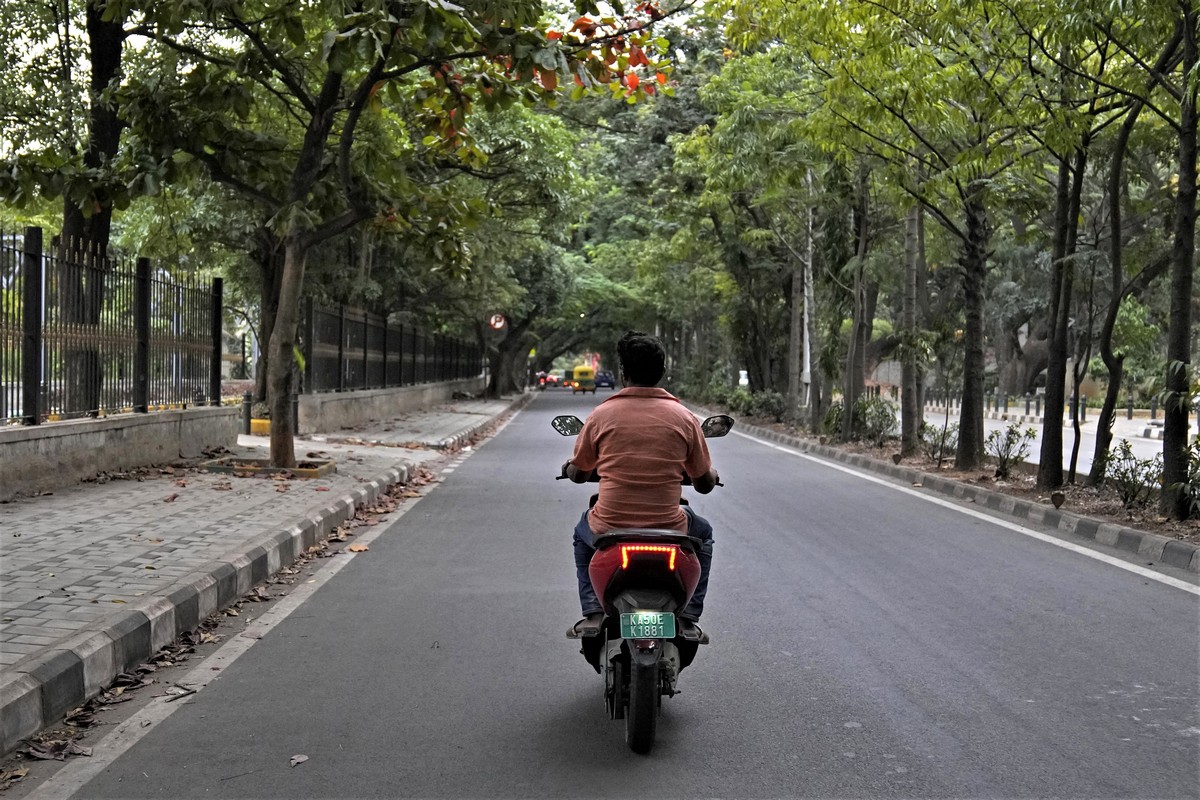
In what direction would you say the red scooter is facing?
away from the camera

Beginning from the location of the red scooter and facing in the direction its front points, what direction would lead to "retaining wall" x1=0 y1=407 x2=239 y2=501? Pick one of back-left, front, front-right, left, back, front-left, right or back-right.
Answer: front-left

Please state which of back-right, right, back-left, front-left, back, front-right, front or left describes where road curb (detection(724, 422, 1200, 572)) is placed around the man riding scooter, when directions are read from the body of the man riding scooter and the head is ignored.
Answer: front-right

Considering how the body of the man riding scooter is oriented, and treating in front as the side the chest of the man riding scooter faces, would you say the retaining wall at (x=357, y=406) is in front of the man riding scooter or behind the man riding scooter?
in front

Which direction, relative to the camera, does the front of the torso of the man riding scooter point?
away from the camera

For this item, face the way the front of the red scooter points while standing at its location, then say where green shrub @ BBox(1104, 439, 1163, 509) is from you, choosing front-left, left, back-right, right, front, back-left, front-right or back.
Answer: front-right

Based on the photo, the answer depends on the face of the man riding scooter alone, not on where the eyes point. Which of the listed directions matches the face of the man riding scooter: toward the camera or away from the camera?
away from the camera
